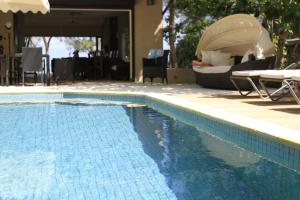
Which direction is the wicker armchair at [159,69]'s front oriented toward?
to the viewer's left

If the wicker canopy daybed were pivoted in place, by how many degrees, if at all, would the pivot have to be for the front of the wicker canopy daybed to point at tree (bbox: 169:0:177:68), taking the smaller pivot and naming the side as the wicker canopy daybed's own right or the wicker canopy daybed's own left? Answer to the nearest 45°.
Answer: approximately 90° to the wicker canopy daybed's own right

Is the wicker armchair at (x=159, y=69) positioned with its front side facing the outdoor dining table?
yes

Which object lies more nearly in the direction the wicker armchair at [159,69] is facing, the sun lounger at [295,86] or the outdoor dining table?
the outdoor dining table

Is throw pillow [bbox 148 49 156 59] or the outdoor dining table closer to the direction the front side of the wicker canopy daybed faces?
the outdoor dining table

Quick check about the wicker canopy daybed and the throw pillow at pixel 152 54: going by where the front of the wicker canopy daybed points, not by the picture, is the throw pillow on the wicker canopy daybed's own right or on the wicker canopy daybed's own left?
on the wicker canopy daybed's own right
